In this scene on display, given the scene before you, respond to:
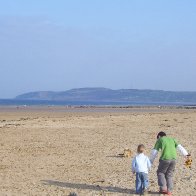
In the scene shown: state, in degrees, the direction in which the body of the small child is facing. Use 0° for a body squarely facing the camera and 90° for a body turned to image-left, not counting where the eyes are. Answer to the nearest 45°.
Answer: approximately 180°

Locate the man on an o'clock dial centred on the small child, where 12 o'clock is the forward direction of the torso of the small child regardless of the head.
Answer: The man is roughly at 3 o'clock from the small child.
